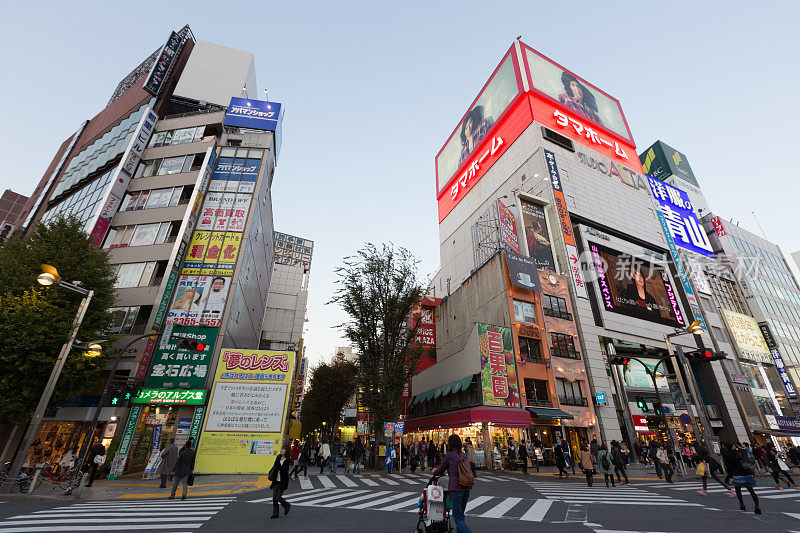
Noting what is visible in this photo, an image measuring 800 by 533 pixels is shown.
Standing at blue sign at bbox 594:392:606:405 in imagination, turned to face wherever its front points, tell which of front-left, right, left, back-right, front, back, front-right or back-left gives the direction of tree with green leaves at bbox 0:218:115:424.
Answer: front-right

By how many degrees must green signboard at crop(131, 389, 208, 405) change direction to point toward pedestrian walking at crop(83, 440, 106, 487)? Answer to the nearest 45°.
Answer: approximately 45° to its right

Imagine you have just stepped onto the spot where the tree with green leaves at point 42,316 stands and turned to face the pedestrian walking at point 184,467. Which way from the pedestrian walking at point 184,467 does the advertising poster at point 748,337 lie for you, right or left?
left

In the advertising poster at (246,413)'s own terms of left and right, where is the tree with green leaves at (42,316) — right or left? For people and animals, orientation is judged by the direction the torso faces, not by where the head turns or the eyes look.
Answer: on its right

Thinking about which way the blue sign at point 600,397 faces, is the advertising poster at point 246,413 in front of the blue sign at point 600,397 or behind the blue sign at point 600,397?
in front

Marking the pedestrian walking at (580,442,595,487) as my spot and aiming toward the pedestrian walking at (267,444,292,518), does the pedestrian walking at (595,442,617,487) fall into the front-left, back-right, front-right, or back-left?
back-left

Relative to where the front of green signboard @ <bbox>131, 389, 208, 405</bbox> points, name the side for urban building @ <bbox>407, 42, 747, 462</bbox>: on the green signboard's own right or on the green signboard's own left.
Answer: on the green signboard's own left

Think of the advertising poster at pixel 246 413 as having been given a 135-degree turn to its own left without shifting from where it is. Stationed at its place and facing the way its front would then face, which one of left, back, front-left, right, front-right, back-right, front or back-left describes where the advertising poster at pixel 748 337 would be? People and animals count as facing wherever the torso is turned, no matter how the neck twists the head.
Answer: front-right

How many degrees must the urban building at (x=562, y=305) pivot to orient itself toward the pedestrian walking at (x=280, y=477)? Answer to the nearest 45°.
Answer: approximately 45° to its right

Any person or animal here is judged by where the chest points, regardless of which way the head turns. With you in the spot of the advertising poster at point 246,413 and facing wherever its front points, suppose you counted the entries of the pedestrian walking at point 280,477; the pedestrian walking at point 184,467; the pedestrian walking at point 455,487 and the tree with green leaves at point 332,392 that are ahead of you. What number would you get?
3

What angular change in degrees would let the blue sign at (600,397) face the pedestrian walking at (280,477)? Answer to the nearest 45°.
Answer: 0° — it already faces them

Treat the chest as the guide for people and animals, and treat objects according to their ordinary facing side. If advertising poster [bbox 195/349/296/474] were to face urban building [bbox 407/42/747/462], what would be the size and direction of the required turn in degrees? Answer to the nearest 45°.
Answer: approximately 90° to its left

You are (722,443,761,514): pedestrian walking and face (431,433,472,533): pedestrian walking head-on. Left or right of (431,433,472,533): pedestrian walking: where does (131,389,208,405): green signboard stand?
right

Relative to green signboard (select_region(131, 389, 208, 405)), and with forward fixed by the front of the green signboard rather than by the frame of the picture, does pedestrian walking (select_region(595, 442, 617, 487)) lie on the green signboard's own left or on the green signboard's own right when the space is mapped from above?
on the green signboard's own left

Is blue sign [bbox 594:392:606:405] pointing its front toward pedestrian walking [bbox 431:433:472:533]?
yes

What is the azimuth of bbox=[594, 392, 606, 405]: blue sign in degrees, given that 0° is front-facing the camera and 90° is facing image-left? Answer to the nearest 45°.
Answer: approximately 0°

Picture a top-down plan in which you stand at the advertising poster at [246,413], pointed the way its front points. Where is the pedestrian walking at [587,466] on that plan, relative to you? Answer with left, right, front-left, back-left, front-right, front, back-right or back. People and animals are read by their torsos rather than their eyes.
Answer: front-left

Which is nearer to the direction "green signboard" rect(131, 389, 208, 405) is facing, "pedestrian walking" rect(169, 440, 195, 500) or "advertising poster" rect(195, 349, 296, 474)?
the pedestrian walking

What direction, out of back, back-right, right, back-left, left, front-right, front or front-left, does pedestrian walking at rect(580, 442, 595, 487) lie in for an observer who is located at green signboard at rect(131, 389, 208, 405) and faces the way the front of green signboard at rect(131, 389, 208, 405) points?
front-left
